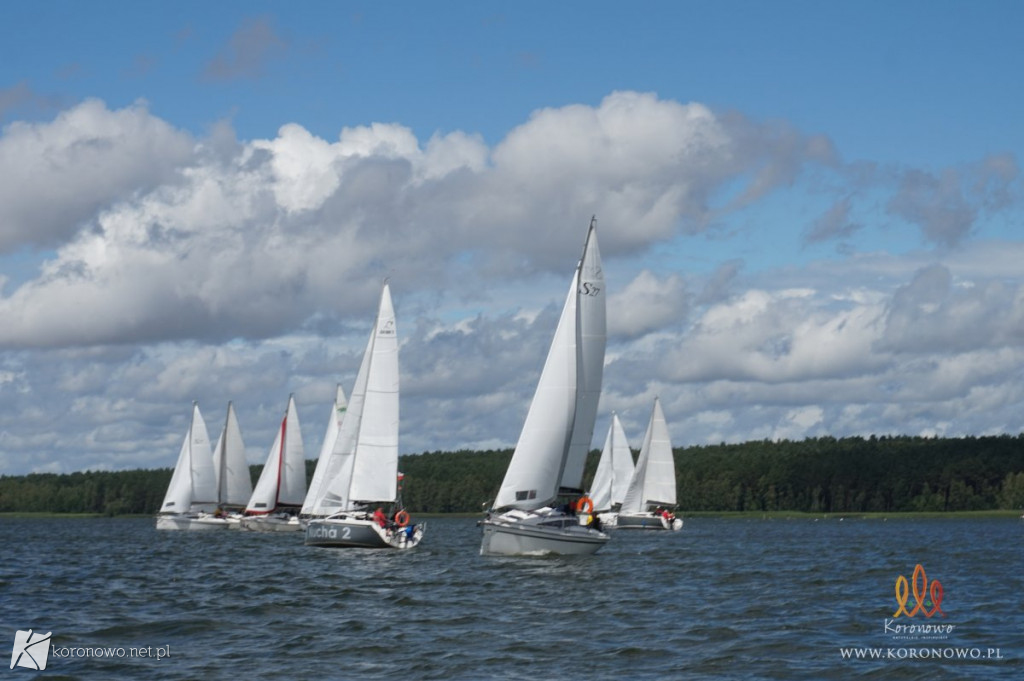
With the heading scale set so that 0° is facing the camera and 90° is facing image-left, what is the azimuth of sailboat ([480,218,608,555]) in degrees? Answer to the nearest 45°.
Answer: approximately 45°
